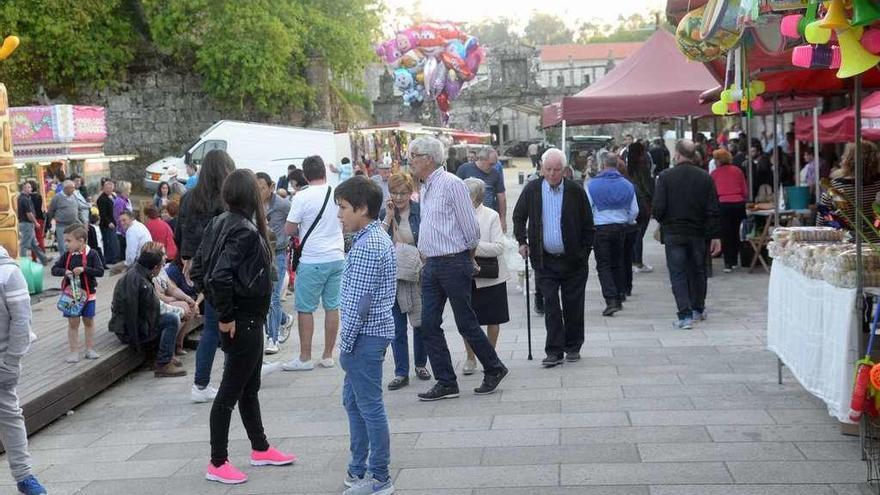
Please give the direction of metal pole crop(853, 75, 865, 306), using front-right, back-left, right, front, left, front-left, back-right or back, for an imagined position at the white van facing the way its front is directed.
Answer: left

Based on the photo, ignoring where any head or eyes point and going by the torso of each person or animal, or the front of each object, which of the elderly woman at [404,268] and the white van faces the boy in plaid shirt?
the elderly woman

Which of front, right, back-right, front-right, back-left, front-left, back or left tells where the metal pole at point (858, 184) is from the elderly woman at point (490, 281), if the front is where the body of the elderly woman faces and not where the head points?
left

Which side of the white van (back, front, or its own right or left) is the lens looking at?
left

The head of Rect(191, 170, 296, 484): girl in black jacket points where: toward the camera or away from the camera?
away from the camera

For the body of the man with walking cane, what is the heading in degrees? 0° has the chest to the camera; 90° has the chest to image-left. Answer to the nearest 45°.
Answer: approximately 0°

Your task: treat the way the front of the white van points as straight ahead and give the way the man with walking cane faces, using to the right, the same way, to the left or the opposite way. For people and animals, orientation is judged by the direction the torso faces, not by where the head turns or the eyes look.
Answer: to the left

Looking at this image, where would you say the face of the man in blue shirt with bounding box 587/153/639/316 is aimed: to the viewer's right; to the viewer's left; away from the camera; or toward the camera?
away from the camera

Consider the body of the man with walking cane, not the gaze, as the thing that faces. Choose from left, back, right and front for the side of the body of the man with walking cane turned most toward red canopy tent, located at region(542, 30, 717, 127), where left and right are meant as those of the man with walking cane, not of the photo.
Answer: back
